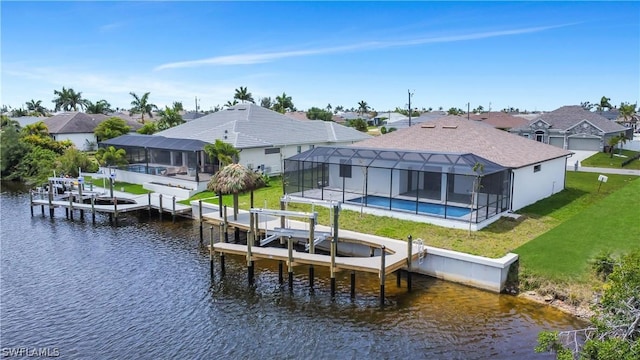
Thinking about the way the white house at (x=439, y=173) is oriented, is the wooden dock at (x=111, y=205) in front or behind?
behind

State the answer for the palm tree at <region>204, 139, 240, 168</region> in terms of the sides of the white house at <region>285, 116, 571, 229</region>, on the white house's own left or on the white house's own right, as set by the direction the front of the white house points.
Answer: on the white house's own left

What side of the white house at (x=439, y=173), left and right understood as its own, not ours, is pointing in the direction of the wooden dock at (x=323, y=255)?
back

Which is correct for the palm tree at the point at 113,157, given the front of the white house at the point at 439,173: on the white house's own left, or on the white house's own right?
on the white house's own left

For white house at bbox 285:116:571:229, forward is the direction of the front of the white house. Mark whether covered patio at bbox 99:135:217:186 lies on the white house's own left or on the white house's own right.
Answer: on the white house's own left

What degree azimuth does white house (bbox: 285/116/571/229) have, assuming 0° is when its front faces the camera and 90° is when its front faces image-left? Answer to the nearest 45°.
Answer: approximately 225°

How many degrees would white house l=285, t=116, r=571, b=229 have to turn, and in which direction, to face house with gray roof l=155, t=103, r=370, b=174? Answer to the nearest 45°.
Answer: approximately 90° to its left
